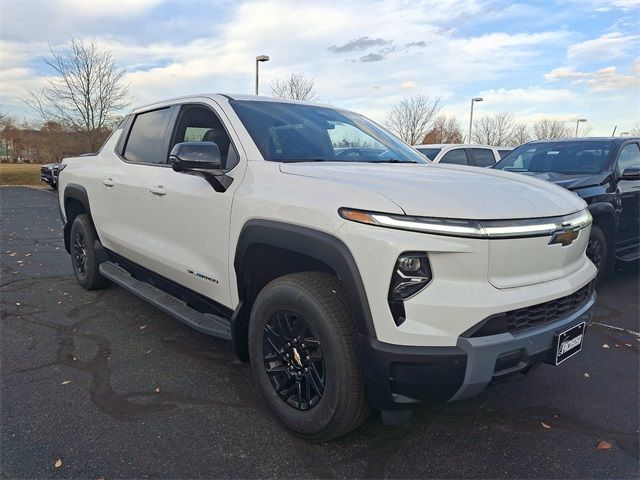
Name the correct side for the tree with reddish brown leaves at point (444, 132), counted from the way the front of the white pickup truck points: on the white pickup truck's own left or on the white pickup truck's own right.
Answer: on the white pickup truck's own left

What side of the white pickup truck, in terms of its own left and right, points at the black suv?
left

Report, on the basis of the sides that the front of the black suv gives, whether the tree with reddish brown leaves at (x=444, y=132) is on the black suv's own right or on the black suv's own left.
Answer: on the black suv's own right

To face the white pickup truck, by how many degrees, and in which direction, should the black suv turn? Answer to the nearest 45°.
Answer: approximately 45° to its left

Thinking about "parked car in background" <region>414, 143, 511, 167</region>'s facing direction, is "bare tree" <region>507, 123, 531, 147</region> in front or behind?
behind

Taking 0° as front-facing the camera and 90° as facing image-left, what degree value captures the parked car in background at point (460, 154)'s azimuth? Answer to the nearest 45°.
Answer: approximately 45°

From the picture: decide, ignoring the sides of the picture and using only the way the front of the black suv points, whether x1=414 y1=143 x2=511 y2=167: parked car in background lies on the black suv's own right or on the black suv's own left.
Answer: on the black suv's own right

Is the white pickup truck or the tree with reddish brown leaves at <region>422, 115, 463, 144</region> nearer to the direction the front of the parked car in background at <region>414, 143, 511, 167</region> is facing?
the white pickup truck

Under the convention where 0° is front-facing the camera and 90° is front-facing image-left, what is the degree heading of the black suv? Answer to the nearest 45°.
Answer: approximately 45°
